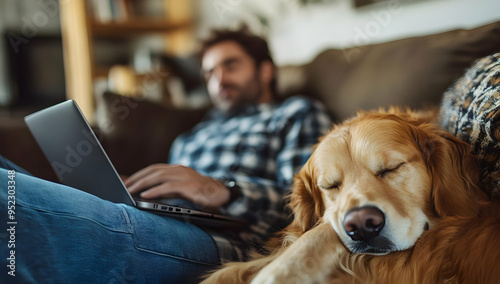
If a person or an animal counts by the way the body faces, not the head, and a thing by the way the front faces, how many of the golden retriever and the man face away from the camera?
0

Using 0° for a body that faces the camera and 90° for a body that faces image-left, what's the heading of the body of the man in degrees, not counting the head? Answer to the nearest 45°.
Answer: approximately 45°

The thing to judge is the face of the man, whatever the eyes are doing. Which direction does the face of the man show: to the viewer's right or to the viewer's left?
to the viewer's left

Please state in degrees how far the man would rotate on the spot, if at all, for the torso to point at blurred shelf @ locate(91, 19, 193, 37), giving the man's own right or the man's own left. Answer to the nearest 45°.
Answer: approximately 135° to the man's own right
